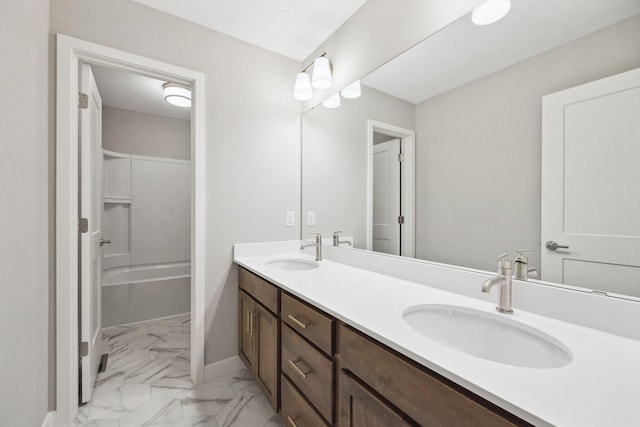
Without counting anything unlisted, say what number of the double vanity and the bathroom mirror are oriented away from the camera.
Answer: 0

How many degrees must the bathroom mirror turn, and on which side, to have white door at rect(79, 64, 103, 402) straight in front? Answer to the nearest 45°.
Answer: approximately 45° to its right

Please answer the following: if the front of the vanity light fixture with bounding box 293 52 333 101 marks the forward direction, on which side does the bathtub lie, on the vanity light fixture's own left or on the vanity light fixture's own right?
on the vanity light fixture's own right

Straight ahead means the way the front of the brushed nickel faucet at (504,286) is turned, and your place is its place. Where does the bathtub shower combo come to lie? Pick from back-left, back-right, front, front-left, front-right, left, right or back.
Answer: front-right

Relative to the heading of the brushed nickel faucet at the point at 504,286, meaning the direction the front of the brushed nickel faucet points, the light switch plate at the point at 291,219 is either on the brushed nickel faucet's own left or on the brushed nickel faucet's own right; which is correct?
on the brushed nickel faucet's own right

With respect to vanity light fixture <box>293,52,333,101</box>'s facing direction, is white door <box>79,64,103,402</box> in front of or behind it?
in front

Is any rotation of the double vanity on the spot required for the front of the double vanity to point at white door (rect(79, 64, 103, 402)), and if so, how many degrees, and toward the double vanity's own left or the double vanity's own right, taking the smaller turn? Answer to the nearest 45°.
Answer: approximately 45° to the double vanity's own right

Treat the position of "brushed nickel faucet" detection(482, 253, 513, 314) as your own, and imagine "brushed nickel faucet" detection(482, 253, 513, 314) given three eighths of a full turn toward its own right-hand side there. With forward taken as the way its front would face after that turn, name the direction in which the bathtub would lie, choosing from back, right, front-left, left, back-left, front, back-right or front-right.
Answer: left

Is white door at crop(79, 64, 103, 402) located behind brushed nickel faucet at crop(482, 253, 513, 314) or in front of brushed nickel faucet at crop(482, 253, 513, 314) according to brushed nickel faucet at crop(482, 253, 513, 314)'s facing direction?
in front

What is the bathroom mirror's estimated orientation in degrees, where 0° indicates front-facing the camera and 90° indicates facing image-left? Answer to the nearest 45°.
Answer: approximately 45°

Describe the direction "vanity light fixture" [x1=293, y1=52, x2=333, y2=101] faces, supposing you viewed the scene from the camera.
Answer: facing the viewer and to the left of the viewer
